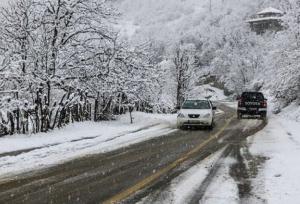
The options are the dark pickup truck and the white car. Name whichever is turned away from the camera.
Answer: the dark pickup truck

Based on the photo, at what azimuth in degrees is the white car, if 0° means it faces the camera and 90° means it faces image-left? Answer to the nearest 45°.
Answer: approximately 0°

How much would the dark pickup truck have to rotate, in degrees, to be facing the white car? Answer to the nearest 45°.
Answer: approximately 180°

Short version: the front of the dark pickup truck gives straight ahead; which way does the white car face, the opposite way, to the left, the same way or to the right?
the opposite way

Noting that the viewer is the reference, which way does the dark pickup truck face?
facing away from the viewer

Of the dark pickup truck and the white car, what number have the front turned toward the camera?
1
